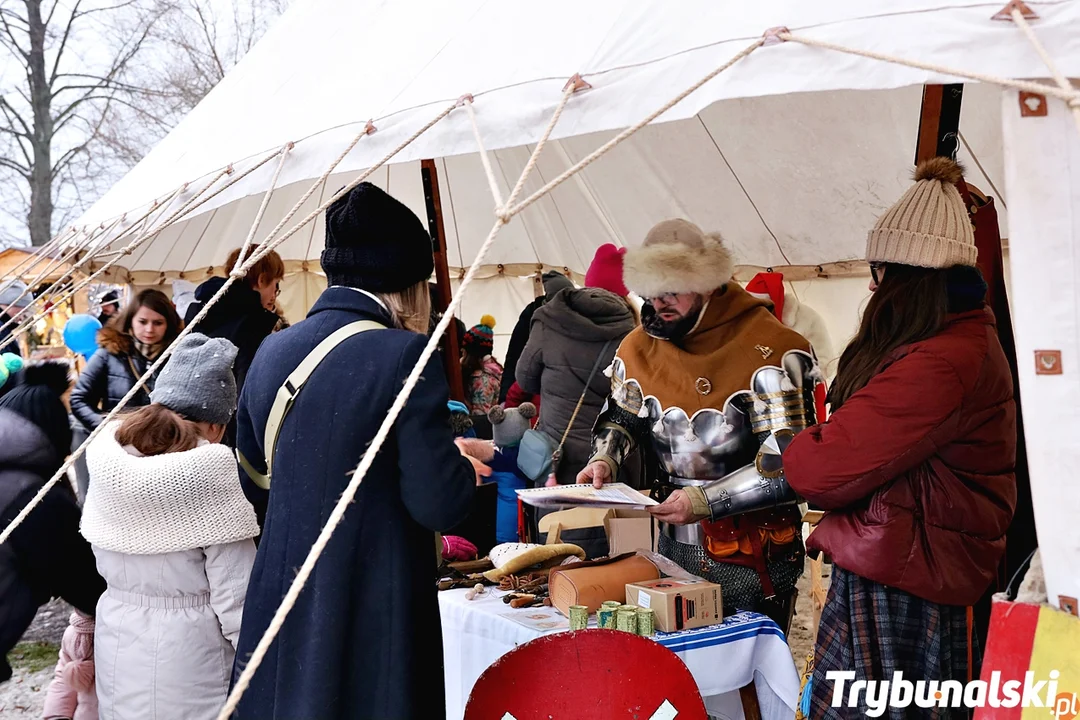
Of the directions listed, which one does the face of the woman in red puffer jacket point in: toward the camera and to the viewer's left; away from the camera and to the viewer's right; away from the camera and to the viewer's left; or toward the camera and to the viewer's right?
away from the camera and to the viewer's left

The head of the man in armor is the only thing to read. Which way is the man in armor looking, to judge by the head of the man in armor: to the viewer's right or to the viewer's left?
to the viewer's left

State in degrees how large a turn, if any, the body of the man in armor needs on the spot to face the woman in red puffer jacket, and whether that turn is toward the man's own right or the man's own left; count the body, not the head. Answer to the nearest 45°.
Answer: approximately 90° to the man's own left

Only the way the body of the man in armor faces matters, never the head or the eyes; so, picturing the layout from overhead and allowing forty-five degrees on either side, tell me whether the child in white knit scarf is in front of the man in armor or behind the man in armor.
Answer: in front

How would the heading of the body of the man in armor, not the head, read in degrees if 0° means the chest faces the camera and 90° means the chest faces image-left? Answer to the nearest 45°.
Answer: approximately 45°

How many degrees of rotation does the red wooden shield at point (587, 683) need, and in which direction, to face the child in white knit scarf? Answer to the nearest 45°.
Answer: approximately 135° to its right

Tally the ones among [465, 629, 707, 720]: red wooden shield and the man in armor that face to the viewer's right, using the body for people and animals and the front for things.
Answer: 0

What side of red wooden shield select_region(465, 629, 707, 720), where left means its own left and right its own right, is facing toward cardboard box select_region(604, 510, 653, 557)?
back

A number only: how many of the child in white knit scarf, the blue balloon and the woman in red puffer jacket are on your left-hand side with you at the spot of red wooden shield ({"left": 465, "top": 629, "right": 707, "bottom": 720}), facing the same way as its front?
1

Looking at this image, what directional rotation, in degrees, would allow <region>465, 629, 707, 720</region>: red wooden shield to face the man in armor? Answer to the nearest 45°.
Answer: approximately 135° to its left
